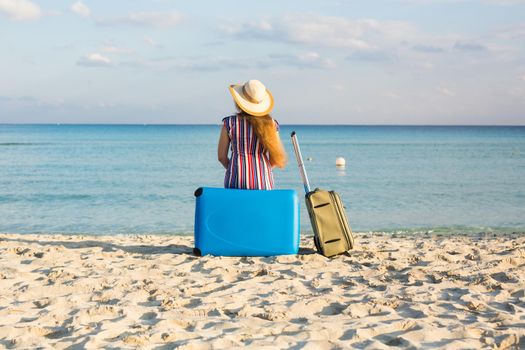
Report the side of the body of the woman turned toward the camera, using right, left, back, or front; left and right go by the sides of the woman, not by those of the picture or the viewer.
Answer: back

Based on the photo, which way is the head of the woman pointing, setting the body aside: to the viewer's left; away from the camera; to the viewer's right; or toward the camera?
away from the camera

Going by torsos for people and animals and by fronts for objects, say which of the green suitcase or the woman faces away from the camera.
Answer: the woman
